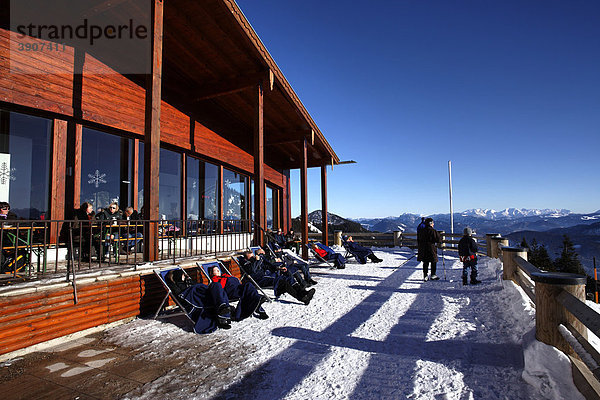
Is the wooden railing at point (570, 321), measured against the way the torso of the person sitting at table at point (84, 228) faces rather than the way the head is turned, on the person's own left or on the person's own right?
on the person's own right

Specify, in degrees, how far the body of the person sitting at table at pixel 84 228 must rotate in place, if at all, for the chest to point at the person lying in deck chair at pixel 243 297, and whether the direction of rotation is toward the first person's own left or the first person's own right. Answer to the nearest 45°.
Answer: approximately 45° to the first person's own right

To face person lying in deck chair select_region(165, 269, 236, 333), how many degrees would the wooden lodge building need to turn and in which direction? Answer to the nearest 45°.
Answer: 0° — it already faces them

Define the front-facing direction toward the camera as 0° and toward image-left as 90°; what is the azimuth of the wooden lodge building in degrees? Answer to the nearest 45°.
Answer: approximately 315°

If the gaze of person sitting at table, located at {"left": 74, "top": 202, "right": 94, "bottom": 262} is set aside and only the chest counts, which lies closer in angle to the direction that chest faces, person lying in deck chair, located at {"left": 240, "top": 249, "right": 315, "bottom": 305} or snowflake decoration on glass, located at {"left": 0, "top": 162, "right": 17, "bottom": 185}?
the person lying in deck chair

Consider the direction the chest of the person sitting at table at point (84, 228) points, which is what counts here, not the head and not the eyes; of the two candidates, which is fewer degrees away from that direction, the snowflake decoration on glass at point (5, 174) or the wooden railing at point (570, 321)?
the wooden railing

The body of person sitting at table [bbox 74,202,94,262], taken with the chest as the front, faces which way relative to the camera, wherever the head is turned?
to the viewer's right
